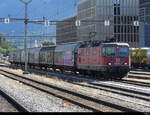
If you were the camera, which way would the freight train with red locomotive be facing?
facing the viewer and to the right of the viewer

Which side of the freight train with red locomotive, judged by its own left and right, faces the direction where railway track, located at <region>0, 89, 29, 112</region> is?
right
